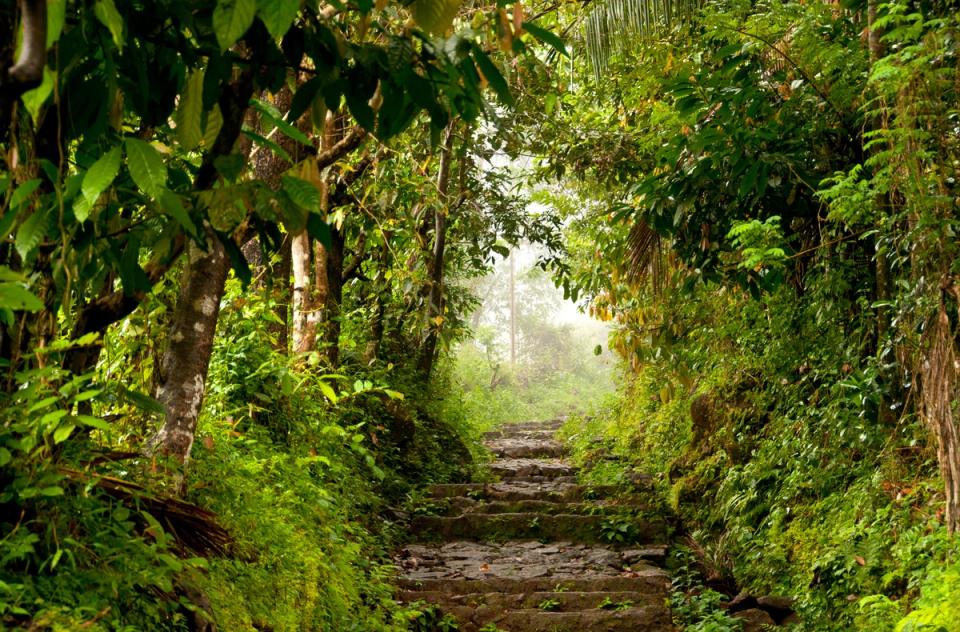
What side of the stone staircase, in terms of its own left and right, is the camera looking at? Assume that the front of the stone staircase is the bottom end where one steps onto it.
front

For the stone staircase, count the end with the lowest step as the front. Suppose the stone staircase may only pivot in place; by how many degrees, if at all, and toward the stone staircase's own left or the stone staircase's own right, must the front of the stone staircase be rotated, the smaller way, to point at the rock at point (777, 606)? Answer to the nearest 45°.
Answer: approximately 45° to the stone staircase's own left

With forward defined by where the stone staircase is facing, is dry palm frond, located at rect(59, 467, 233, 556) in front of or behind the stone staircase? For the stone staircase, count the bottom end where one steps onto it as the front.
in front
